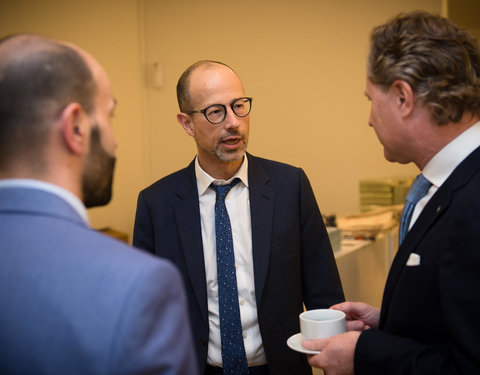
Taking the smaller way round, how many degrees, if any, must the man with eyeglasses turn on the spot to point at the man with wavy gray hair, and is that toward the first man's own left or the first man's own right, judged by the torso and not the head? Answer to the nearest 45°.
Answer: approximately 45° to the first man's own left

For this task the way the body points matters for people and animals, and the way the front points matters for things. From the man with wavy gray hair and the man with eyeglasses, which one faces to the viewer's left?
the man with wavy gray hair

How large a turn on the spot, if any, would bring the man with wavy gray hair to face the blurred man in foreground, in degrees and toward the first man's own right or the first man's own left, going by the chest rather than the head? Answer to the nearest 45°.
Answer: approximately 45° to the first man's own left

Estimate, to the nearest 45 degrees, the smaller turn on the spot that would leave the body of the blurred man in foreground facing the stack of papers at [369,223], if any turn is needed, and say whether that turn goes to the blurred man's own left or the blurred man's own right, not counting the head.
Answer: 0° — they already face it

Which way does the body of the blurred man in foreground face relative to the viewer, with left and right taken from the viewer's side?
facing away from the viewer and to the right of the viewer

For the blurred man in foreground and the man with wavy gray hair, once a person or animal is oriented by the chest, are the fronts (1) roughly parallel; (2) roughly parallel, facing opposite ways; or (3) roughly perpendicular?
roughly perpendicular

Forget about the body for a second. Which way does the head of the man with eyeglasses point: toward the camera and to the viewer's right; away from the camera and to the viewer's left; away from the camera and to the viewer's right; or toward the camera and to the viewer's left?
toward the camera and to the viewer's right

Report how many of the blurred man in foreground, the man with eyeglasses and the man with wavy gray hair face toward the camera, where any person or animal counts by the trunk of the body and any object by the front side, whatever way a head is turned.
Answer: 1

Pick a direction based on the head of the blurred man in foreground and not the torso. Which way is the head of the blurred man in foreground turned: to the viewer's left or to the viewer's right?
to the viewer's right

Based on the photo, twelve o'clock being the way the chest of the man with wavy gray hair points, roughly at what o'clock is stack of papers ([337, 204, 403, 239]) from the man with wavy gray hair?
The stack of papers is roughly at 3 o'clock from the man with wavy gray hair.

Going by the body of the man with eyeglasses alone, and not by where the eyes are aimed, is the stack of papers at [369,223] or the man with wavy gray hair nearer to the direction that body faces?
the man with wavy gray hair

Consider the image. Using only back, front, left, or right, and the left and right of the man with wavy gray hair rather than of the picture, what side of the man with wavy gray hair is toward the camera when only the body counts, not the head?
left

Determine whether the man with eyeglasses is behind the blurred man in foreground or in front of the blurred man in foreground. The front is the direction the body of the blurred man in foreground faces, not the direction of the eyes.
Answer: in front

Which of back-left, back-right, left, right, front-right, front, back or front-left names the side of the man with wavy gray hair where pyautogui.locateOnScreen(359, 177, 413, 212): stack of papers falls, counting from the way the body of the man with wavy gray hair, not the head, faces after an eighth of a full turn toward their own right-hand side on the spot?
front-right
